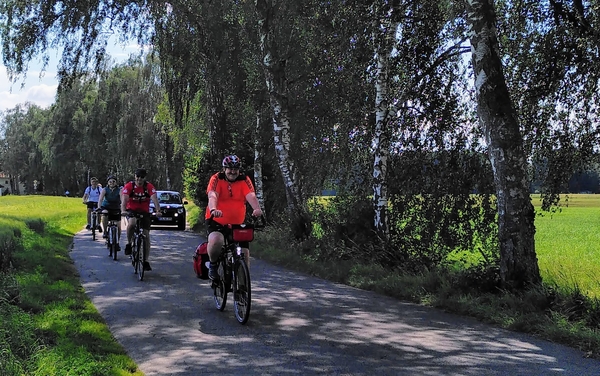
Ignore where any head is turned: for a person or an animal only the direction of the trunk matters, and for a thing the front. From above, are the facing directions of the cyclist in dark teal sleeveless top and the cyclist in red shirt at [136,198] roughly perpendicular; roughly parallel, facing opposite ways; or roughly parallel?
roughly parallel

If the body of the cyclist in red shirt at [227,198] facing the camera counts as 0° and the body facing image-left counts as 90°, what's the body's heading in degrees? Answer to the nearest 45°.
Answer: approximately 0°

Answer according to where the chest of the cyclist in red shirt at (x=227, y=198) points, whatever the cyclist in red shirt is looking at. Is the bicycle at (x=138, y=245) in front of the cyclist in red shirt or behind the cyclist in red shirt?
behind

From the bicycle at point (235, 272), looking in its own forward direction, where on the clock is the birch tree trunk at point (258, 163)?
The birch tree trunk is roughly at 6 o'clock from the bicycle.

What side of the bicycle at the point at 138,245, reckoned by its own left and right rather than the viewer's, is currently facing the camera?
front

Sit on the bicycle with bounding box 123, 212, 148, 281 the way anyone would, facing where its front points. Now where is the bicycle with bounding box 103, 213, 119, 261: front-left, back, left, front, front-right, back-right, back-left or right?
back

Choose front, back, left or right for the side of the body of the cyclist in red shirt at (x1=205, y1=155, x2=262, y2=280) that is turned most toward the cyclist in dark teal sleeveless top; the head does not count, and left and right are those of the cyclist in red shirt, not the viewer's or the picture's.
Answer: back

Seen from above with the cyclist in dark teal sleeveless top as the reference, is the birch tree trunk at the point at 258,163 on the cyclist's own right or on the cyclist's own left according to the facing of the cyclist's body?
on the cyclist's own left

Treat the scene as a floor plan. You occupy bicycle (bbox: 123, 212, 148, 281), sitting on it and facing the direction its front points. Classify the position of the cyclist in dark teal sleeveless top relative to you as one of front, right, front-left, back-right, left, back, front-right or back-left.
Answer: back

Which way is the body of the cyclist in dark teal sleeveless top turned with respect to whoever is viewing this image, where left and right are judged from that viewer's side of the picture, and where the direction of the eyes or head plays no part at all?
facing the viewer

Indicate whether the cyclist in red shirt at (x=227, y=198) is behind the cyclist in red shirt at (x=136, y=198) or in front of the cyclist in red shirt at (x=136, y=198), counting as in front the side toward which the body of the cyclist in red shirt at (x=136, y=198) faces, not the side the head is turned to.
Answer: in front

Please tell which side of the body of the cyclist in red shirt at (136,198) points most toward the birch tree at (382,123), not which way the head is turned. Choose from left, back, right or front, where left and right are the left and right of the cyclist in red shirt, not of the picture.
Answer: left
